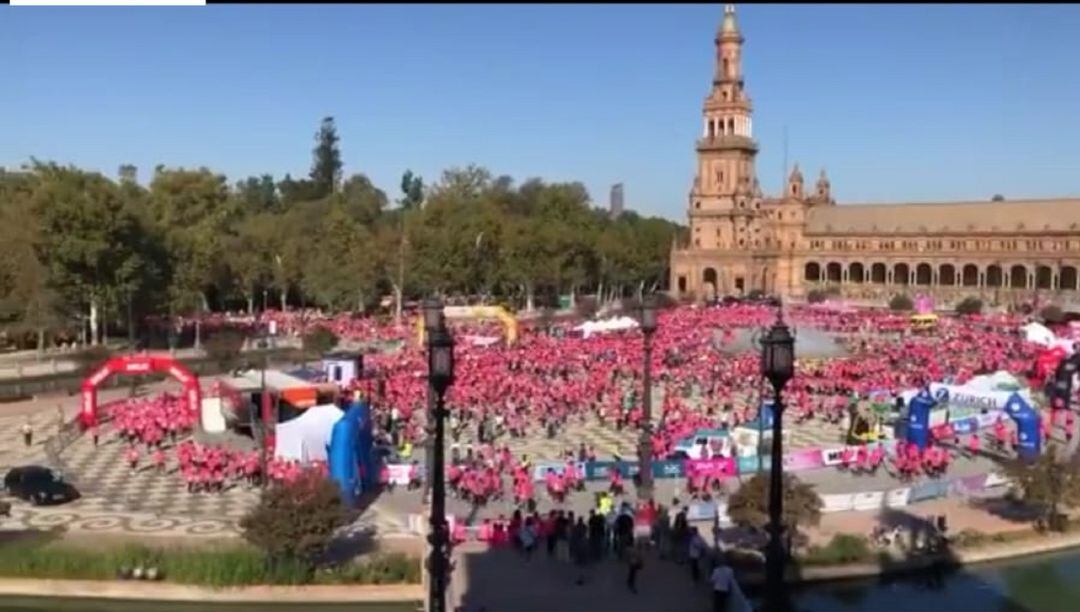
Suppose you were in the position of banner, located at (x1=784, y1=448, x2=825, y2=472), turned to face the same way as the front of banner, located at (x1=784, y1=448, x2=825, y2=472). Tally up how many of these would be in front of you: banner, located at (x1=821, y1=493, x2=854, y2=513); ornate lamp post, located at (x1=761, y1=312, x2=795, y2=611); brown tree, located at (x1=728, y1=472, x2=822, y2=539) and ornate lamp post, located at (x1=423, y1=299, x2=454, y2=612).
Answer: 4

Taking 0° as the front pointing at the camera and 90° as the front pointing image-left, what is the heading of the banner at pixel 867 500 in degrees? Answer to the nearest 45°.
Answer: approximately 0°

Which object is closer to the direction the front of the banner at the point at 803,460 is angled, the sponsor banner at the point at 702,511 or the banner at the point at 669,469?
the sponsor banner

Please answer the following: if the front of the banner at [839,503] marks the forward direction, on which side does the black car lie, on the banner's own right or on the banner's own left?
on the banner's own right

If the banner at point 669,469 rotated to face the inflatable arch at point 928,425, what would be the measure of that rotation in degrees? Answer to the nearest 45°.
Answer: approximately 135° to its left

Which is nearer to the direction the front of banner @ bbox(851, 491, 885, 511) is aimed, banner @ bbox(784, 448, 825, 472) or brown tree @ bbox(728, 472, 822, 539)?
the brown tree

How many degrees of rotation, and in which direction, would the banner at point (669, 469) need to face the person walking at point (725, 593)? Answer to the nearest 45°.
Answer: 0° — it already faces them

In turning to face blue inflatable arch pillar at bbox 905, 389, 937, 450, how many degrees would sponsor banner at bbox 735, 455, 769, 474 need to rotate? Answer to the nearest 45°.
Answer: approximately 135° to its left

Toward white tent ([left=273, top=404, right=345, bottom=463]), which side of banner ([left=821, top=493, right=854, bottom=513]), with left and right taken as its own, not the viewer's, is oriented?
right

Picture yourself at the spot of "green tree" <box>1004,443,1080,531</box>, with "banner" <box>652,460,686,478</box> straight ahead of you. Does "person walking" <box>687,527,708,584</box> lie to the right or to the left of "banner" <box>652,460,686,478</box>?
left
